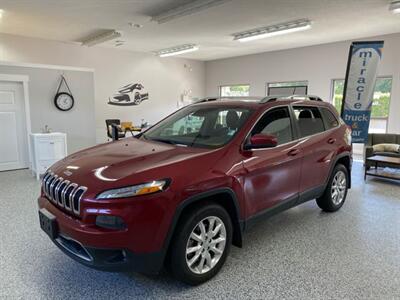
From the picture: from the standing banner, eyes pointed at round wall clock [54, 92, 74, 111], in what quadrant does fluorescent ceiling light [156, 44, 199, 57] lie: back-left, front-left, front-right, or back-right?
front-right

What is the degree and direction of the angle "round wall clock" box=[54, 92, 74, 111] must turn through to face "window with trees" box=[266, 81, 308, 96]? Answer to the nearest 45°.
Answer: approximately 90° to its left

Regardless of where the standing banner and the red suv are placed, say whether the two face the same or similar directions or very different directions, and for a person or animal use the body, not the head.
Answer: same or similar directions

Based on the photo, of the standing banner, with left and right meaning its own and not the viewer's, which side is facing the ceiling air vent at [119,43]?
right

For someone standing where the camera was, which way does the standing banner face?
facing the viewer

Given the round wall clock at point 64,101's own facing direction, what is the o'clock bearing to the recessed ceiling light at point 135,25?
The recessed ceiling light is roughly at 10 o'clock from the round wall clock.

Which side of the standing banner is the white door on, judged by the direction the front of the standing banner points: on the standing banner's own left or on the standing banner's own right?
on the standing banner's own right

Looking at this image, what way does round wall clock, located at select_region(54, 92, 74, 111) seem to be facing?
toward the camera

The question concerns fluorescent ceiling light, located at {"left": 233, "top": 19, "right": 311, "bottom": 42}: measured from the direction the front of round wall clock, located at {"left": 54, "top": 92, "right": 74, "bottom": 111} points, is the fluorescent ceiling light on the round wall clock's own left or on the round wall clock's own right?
on the round wall clock's own left

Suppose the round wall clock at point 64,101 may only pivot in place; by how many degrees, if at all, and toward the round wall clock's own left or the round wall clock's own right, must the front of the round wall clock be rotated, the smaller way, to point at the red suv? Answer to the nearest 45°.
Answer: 0° — it already faces it
